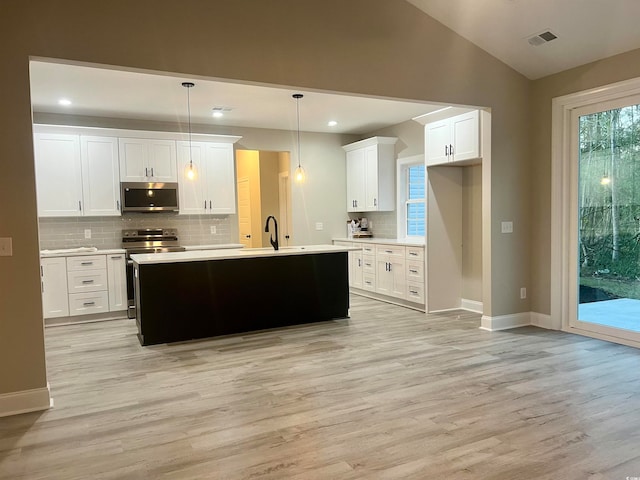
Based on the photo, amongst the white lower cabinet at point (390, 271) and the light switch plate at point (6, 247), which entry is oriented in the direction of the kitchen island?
the white lower cabinet

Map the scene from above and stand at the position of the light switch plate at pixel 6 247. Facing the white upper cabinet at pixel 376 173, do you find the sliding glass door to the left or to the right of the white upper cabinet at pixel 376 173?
right

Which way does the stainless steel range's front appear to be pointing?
toward the camera

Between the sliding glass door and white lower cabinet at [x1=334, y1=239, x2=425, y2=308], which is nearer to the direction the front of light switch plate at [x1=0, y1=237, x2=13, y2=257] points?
the sliding glass door

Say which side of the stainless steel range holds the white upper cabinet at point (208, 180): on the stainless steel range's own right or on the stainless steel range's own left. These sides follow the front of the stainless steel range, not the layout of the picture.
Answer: on the stainless steel range's own left

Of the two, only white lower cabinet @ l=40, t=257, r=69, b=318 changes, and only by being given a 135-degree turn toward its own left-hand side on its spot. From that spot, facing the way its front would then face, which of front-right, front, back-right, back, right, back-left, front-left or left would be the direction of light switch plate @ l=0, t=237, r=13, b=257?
back-right

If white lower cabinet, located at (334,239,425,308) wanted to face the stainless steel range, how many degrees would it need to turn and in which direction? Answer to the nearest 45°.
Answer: approximately 45° to its right

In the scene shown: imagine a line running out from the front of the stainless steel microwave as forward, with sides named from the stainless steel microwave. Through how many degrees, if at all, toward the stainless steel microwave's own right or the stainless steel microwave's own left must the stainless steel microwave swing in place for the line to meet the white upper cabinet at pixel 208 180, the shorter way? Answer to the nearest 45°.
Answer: approximately 90° to the stainless steel microwave's own left

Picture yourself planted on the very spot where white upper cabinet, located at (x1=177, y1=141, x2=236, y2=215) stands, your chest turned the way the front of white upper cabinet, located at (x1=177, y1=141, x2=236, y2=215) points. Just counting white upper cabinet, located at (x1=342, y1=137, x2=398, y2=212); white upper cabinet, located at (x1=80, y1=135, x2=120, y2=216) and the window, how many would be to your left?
2

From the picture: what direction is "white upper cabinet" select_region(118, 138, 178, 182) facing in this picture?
toward the camera

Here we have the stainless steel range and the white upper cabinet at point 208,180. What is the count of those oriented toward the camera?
2

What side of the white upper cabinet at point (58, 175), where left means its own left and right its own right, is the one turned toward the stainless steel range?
left

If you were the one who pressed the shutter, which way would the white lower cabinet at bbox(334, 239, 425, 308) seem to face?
facing the viewer and to the left of the viewer

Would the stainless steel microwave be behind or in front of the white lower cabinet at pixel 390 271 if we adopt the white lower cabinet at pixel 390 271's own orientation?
in front
